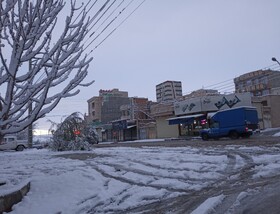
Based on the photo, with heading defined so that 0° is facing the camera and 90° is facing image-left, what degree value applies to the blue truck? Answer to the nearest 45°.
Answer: approximately 135°

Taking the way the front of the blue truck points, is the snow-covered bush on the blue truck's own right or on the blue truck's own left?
on the blue truck's own left
